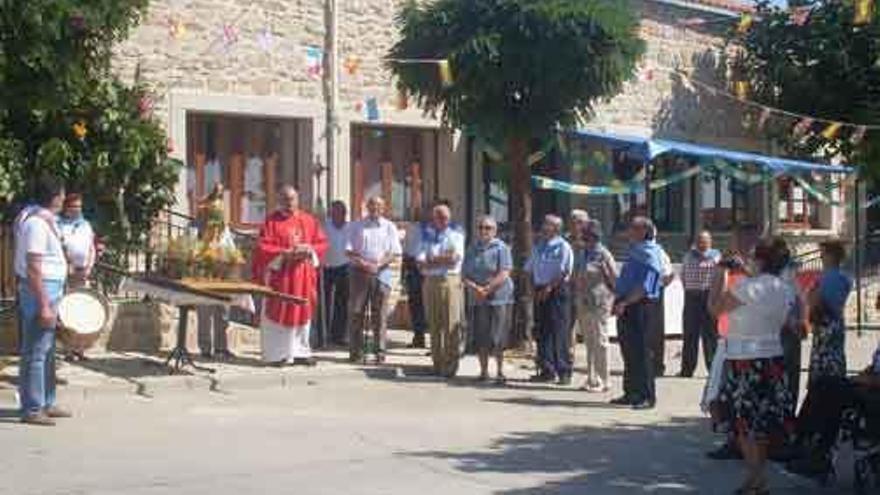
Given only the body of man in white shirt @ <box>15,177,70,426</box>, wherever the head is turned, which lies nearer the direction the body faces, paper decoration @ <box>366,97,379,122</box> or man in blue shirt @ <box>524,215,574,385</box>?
the man in blue shirt

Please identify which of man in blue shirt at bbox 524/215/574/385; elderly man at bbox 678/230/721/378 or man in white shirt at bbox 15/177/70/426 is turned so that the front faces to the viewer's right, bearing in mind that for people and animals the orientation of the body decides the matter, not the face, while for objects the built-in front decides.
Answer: the man in white shirt

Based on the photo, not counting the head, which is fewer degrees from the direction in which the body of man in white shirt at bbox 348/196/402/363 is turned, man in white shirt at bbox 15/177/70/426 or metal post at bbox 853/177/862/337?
the man in white shirt

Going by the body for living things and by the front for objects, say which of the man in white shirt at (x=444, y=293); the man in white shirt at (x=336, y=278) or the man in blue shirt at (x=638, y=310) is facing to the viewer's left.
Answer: the man in blue shirt

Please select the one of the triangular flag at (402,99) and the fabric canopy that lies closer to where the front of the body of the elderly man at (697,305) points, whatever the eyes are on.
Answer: the triangular flag

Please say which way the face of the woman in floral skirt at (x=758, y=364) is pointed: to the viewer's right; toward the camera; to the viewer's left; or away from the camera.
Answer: away from the camera

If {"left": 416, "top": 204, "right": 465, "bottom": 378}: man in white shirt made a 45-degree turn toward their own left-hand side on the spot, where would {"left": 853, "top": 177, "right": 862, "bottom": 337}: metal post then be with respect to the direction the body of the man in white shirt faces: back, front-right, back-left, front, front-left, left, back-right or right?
left

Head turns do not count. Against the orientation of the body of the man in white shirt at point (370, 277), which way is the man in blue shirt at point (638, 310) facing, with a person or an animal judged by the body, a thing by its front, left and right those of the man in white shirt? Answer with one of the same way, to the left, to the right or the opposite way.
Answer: to the right

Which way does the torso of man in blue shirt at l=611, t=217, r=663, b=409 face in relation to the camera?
to the viewer's left

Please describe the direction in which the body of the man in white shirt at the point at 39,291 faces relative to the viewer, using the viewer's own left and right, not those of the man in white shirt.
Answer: facing to the right of the viewer

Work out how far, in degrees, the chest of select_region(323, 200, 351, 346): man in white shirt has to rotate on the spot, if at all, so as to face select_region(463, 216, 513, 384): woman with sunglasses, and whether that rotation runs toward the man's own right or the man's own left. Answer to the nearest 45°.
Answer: approximately 45° to the man's own left
